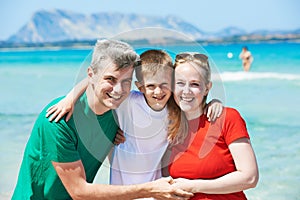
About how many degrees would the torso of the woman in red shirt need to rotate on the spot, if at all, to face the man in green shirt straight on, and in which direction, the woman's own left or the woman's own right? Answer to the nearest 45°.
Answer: approximately 45° to the woman's own right

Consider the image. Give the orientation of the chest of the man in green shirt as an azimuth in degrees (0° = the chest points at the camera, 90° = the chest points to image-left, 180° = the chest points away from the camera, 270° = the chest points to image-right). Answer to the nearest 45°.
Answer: approximately 315°

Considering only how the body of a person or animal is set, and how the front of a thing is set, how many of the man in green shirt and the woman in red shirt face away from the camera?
0

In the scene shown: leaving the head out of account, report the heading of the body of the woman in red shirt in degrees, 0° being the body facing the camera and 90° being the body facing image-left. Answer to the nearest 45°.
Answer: approximately 45°

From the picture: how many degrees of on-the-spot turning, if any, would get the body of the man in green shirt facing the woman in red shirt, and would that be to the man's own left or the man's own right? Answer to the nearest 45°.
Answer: approximately 45° to the man's own left
